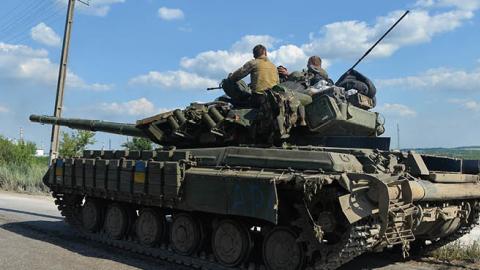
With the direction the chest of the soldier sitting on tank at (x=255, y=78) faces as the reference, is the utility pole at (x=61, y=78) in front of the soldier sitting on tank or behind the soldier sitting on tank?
in front

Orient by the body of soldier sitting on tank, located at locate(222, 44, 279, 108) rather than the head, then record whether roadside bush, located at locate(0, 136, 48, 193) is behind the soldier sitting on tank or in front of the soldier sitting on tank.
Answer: in front

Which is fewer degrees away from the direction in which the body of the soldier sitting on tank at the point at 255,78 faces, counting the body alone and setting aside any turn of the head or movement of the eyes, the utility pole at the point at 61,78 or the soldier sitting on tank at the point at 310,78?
the utility pole

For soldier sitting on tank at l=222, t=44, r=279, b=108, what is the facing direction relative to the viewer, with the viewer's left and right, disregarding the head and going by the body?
facing away from the viewer and to the left of the viewer
